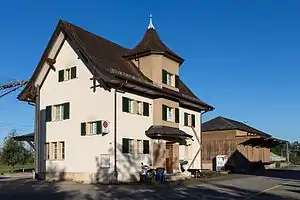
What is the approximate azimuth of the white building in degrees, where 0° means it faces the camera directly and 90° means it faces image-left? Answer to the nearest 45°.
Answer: approximately 315°
